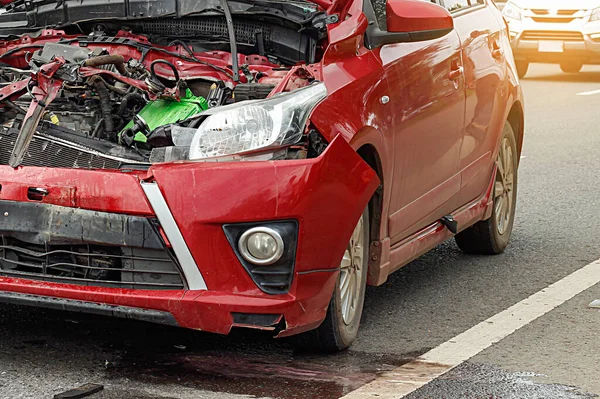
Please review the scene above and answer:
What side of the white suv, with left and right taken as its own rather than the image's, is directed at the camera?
front

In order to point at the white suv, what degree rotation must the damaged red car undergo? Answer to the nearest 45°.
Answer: approximately 135° to its right

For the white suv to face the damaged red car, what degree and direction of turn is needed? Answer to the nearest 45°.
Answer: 0° — it already faces it

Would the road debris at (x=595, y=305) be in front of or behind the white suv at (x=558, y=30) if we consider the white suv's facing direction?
in front

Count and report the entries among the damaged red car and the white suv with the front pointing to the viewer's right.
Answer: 0

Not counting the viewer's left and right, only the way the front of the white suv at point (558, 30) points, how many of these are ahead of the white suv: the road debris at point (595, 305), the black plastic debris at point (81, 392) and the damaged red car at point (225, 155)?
3

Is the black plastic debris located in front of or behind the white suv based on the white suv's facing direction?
in front
